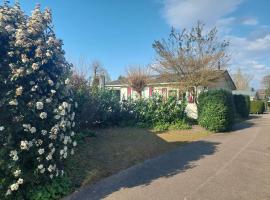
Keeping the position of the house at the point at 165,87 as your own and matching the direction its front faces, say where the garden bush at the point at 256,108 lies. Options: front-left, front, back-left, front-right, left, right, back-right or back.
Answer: back-left

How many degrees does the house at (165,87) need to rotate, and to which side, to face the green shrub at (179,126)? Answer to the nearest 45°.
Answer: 0° — it already faces it

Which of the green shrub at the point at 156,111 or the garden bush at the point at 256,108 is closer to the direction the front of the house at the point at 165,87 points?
the green shrub

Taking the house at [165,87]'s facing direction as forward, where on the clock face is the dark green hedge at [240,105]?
The dark green hedge is roughly at 9 o'clock from the house.

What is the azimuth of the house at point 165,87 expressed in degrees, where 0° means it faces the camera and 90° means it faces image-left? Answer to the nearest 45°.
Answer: approximately 0°

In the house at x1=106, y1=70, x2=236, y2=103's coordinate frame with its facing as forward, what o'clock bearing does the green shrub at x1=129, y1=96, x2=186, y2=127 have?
The green shrub is roughly at 12 o'clock from the house.

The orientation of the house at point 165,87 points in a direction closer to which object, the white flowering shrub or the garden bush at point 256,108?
the white flowering shrub

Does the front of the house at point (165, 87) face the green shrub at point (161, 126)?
yes

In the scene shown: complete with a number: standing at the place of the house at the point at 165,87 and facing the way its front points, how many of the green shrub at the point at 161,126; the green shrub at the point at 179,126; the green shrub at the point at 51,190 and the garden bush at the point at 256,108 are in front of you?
3

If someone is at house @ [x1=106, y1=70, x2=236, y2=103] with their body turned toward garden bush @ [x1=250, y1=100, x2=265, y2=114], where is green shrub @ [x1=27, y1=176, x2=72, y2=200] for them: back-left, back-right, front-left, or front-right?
back-right

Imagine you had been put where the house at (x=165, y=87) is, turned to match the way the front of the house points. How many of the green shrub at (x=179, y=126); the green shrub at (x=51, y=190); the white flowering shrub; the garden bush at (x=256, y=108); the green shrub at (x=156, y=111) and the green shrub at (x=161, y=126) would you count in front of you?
5
